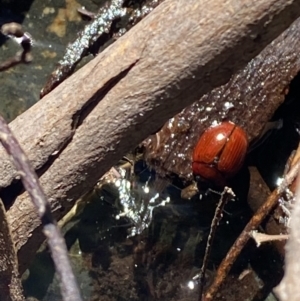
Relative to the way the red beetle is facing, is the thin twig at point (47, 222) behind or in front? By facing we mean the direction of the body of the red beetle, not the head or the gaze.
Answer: in front

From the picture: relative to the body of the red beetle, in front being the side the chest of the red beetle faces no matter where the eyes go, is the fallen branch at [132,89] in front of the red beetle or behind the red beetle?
in front

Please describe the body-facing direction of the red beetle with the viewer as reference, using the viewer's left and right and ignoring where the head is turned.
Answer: facing the viewer and to the left of the viewer

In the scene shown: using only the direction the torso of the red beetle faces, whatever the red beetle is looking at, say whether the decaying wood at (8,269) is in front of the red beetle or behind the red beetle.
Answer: in front
